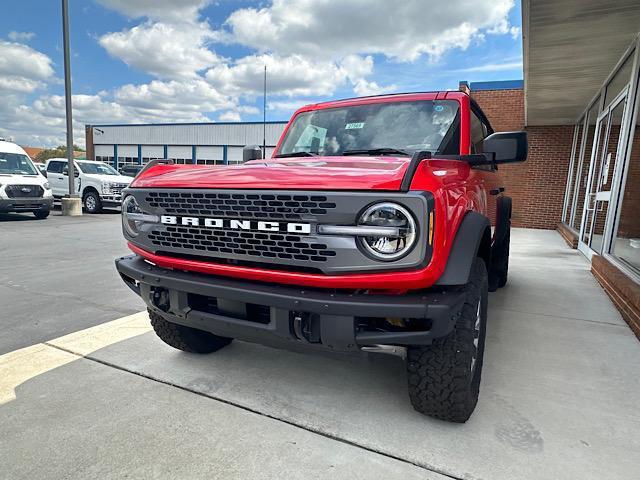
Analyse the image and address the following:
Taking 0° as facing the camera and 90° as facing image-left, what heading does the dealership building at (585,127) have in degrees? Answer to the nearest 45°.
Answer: approximately 90°

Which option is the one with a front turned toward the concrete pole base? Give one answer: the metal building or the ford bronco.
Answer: the metal building

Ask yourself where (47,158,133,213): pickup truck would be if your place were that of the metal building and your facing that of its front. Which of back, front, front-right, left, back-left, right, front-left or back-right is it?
front

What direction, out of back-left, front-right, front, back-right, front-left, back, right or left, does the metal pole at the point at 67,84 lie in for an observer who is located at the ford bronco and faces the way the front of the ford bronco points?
right

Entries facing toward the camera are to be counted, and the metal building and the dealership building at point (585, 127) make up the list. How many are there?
1

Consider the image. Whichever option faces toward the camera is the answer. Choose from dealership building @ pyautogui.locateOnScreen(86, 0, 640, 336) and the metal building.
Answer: the metal building

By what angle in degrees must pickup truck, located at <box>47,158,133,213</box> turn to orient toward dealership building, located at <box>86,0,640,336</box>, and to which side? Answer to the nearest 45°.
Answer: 0° — it already faces it

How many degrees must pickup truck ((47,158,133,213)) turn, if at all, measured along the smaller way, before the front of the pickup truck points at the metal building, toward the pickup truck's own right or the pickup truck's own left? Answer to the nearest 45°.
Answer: approximately 135° to the pickup truck's own left

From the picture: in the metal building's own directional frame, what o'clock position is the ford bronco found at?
The ford bronco is roughly at 12 o'clock from the metal building.

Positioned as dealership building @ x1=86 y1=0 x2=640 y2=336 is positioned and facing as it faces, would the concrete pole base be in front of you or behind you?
in front

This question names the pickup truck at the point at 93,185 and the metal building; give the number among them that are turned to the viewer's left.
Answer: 0

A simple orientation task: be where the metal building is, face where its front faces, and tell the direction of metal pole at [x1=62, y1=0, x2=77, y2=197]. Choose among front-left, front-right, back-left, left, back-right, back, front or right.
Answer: front

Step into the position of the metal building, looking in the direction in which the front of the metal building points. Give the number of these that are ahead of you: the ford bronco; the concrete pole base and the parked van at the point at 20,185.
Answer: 3

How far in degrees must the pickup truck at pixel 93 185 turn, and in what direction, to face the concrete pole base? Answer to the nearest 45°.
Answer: approximately 90° to its right

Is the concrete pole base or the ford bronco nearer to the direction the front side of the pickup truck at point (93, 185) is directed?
the ford bronco

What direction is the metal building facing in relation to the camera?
toward the camera
